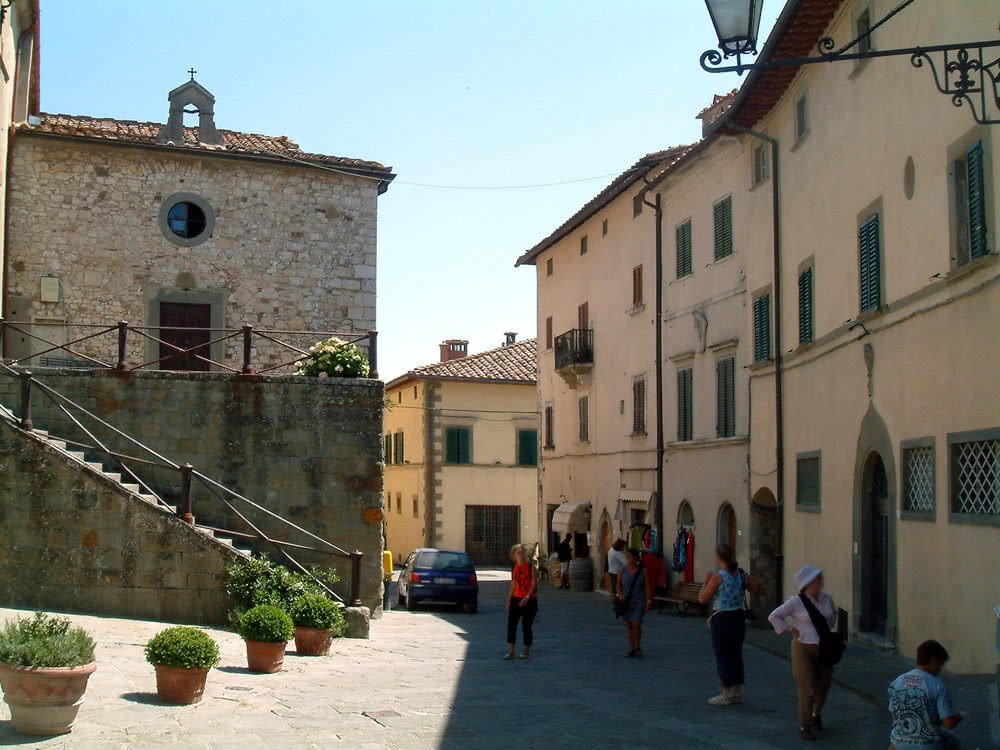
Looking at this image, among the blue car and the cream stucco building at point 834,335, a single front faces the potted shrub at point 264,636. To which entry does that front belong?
the cream stucco building

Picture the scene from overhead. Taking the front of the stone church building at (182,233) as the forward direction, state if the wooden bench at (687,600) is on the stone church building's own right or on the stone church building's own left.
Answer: on the stone church building's own left

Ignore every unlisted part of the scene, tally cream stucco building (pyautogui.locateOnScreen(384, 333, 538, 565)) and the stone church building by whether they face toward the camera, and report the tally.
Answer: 2

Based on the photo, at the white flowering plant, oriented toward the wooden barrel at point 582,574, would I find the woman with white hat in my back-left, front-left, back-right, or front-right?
back-right

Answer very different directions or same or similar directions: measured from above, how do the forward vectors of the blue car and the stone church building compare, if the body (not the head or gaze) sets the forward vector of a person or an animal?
very different directions

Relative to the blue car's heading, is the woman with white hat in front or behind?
behind

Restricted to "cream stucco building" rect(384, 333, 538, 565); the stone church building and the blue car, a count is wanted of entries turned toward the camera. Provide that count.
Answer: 2

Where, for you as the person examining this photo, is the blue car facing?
facing away from the viewer

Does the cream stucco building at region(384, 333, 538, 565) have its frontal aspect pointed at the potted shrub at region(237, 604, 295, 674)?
yes

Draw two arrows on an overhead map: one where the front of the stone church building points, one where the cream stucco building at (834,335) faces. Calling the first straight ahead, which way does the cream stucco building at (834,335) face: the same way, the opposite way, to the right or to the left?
to the right
